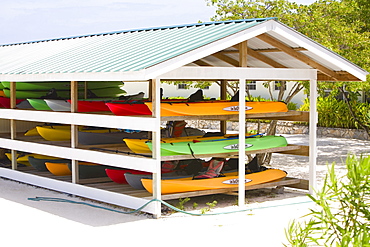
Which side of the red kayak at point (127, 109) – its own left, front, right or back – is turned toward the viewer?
left

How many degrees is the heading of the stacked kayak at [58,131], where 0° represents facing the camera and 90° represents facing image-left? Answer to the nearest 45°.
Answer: approximately 90°

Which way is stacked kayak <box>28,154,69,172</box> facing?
to the viewer's left

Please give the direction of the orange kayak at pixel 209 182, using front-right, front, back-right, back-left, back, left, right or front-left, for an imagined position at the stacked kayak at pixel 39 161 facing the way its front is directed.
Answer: back-left
